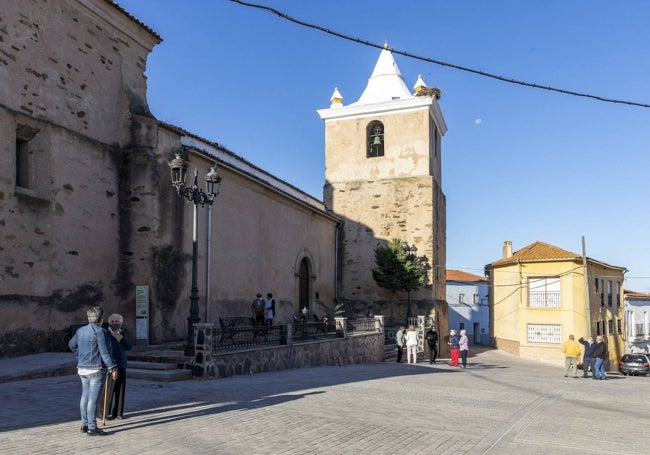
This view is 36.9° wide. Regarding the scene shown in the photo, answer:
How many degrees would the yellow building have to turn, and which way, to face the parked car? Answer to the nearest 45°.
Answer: approximately 45° to its left

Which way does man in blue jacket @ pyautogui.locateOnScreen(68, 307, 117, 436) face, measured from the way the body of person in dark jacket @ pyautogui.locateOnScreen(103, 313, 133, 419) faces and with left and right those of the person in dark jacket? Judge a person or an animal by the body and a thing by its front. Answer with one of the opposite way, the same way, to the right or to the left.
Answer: the opposite way

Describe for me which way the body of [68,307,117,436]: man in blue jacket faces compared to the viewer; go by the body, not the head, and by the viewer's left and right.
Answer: facing away from the viewer and to the right of the viewer

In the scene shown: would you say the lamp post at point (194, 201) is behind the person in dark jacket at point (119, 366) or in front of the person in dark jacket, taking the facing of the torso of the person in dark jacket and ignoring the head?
behind

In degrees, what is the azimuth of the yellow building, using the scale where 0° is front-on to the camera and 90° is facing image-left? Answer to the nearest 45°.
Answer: approximately 0°

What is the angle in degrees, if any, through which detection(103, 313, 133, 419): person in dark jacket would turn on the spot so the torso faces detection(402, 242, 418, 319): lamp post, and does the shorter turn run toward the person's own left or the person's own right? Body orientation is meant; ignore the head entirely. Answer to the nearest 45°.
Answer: approximately 180°

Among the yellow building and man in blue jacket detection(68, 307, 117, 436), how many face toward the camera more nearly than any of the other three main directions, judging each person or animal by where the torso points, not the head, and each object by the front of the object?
1

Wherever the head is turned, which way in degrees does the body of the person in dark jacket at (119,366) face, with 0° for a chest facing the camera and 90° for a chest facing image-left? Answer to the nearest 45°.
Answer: approximately 45°
